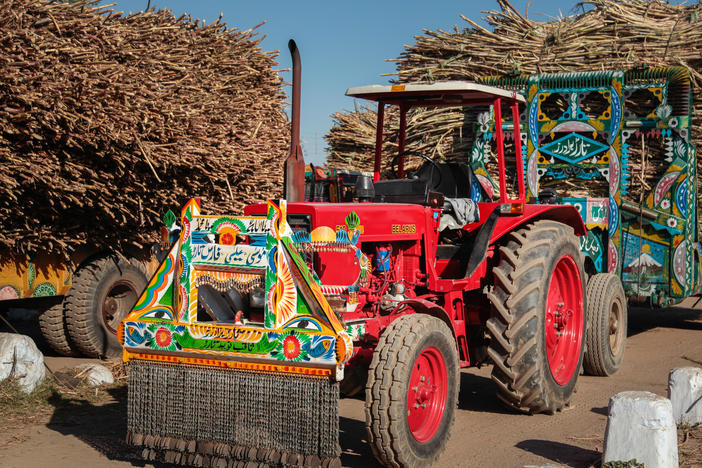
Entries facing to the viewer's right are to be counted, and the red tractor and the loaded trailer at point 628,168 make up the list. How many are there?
0

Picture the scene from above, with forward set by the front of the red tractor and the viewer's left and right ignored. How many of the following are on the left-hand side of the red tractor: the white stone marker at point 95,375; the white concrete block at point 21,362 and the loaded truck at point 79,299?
0

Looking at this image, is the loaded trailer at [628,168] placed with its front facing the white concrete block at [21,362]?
yes

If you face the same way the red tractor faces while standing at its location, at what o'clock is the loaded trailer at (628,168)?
The loaded trailer is roughly at 6 o'clock from the red tractor.

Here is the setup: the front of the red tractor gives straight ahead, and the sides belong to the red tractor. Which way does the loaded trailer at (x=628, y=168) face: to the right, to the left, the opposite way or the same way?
the same way

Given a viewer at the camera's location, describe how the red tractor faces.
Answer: facing the viewer and to the left of the viewer

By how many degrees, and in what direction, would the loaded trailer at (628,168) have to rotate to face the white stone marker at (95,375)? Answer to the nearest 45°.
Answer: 0° — it already faces it

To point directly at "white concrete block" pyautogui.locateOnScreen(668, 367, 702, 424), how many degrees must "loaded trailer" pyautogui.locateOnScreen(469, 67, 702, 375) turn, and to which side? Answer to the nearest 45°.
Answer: approximately 45° to its left

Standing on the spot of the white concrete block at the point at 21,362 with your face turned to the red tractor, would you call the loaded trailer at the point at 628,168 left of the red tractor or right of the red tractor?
left
